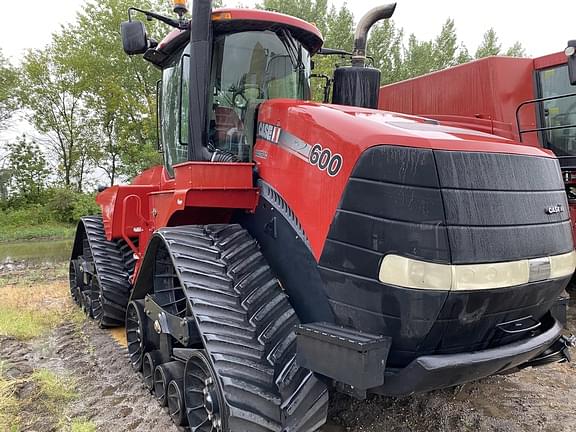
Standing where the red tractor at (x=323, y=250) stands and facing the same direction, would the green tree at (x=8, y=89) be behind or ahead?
behind

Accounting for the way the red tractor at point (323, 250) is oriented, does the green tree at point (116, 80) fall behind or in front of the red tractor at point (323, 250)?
behind

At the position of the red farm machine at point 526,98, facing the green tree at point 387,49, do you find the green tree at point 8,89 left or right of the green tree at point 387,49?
left

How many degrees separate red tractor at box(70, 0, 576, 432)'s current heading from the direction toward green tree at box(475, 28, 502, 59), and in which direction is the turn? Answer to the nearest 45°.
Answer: approximately 135° to its left

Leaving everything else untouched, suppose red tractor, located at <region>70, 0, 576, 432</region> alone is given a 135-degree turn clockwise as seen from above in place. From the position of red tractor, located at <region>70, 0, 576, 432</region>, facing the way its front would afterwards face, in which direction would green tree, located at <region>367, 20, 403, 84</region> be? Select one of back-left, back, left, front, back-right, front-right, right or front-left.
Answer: right

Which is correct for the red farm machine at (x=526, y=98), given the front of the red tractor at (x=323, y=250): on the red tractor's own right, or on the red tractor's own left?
on the red tractor's own left

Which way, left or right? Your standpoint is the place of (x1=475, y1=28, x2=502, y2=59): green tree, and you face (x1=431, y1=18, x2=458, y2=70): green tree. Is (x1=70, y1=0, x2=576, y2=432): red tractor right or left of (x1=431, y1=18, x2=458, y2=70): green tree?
left

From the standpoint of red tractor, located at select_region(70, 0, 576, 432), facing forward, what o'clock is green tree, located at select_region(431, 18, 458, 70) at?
The green tree is roughly at 8 o'clock from the red tractor.

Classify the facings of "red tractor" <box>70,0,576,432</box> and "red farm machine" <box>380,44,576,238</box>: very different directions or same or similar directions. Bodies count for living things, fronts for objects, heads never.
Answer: same or similar directions

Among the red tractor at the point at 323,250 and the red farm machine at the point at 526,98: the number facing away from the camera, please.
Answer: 0

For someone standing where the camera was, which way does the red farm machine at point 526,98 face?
facing the viewer and to the right of the viewer

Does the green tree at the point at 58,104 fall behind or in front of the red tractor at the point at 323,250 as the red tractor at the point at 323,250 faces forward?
behind
